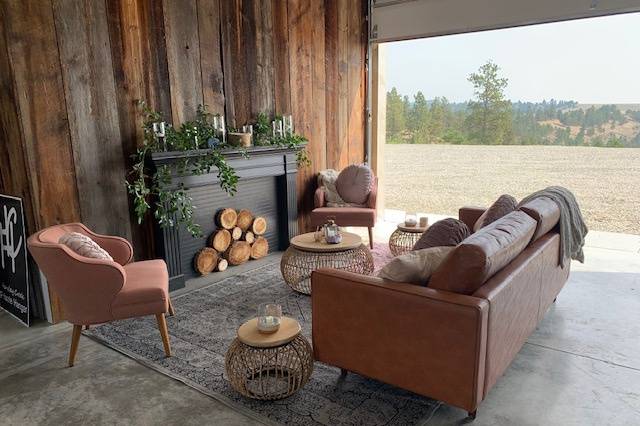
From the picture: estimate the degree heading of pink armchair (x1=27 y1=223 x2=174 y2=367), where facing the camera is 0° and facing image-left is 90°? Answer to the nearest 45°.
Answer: approximately 270°

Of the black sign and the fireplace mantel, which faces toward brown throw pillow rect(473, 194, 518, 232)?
the fireplace mantel

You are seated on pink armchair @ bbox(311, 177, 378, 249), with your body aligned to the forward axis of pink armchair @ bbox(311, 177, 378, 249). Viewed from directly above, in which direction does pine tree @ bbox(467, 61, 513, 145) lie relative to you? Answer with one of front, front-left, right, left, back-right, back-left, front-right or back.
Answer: back-left

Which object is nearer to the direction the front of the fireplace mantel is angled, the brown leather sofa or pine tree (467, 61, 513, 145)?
the brown leather sofa

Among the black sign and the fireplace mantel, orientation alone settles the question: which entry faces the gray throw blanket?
the fireplace mantel

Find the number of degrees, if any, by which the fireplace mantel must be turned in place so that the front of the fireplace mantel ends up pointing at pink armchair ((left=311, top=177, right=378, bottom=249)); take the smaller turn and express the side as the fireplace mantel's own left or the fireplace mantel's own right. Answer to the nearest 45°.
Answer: approximately 45° to the fireplace mantel's own left
